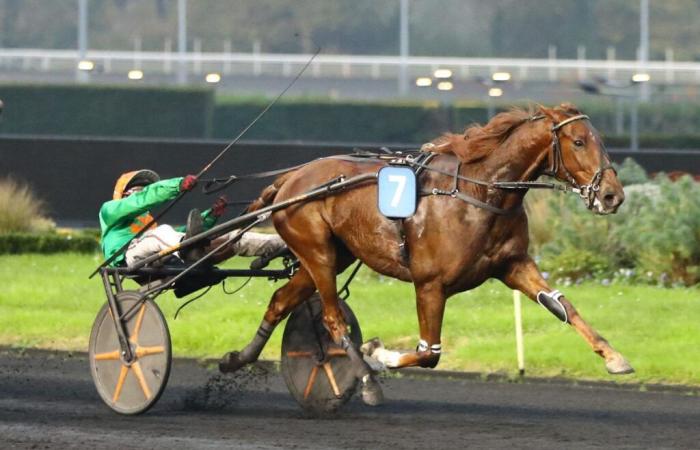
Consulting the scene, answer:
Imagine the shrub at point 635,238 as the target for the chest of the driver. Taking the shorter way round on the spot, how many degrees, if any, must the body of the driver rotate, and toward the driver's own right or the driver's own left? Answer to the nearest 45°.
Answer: approximately 45° to the driver's own left

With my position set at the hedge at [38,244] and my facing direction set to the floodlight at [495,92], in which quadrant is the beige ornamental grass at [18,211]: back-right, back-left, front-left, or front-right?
front-left

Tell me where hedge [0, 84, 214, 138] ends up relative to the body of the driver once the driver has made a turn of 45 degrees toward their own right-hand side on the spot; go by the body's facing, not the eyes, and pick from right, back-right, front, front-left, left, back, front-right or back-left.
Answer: back-left

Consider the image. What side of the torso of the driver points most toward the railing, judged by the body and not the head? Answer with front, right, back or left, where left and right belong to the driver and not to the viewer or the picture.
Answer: left

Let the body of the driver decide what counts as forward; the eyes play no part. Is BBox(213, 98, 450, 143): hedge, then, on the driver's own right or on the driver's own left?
on the driver's own left

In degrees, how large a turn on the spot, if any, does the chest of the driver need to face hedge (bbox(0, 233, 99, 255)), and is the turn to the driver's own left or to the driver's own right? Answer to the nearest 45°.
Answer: approximately 90° to the driver's own left

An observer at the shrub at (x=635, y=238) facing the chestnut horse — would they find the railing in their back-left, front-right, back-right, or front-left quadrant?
back-right

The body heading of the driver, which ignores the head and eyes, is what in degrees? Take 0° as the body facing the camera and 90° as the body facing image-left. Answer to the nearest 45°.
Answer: approximately 270°

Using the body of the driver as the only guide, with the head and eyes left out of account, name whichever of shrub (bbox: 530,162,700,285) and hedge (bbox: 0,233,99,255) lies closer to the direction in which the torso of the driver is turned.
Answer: the shrub
